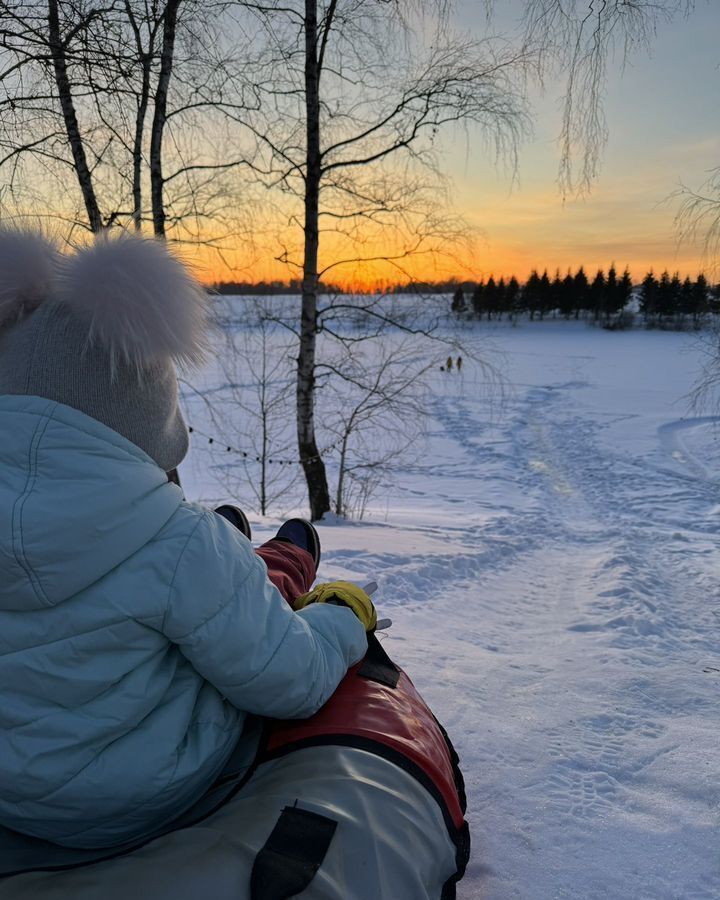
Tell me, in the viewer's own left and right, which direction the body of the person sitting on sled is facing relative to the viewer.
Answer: facing away from the viewer and to the right of the viewer

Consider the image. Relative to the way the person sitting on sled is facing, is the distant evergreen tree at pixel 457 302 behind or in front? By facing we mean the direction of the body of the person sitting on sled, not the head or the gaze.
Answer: in front
